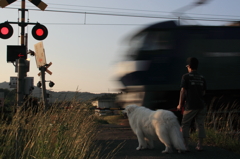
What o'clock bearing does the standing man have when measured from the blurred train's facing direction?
The standing man is roughly at 9 o'clock from the blurred train.

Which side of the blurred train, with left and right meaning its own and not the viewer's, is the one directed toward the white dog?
left

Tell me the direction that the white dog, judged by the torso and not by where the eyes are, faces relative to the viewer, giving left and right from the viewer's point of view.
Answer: facing away from the viewer and to the left of the viewer

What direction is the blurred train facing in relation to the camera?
to the viewer's left

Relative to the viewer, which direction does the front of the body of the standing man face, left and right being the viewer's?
facing away from the viewer and to the left of the viewer

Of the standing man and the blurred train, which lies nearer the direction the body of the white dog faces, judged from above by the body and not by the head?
the blurred train

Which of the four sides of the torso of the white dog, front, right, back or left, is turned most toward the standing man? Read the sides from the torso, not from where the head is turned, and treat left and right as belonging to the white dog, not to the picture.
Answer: right

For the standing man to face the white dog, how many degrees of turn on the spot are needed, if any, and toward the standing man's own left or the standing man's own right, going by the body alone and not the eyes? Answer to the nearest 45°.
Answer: approximately 90° to the standing man's own left
